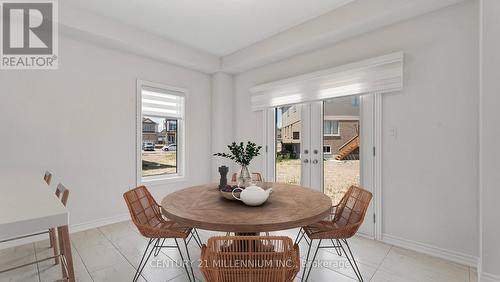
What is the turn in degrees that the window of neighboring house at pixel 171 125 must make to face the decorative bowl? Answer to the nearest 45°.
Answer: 0° — it already faces it

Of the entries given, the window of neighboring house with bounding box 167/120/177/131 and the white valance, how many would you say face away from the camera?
0

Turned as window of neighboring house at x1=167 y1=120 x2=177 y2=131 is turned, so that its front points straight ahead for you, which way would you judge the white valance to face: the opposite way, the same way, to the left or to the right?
to the right

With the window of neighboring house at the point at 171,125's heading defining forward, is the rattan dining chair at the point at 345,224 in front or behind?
in front

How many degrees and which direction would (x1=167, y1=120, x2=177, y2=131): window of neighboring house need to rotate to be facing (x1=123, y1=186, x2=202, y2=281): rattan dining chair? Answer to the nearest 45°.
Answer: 0° — it already faces it

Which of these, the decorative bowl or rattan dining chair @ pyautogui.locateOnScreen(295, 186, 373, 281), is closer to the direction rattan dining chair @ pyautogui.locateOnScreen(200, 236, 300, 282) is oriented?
the decorative bowl

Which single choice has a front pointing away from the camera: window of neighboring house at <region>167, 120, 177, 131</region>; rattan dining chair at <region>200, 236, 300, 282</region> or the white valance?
the rattan dining chair

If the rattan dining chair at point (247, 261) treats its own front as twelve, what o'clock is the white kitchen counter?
The white kitchen counter is roughly at 9 o'clock from the rattan dining chair.

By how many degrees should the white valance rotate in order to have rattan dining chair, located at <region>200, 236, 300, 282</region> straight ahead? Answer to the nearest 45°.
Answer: approximately 45° to its left

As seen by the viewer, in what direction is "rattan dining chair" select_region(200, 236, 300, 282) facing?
away from the camera

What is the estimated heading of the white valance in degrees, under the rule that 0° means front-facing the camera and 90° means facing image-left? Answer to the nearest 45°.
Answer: approximately 45°
